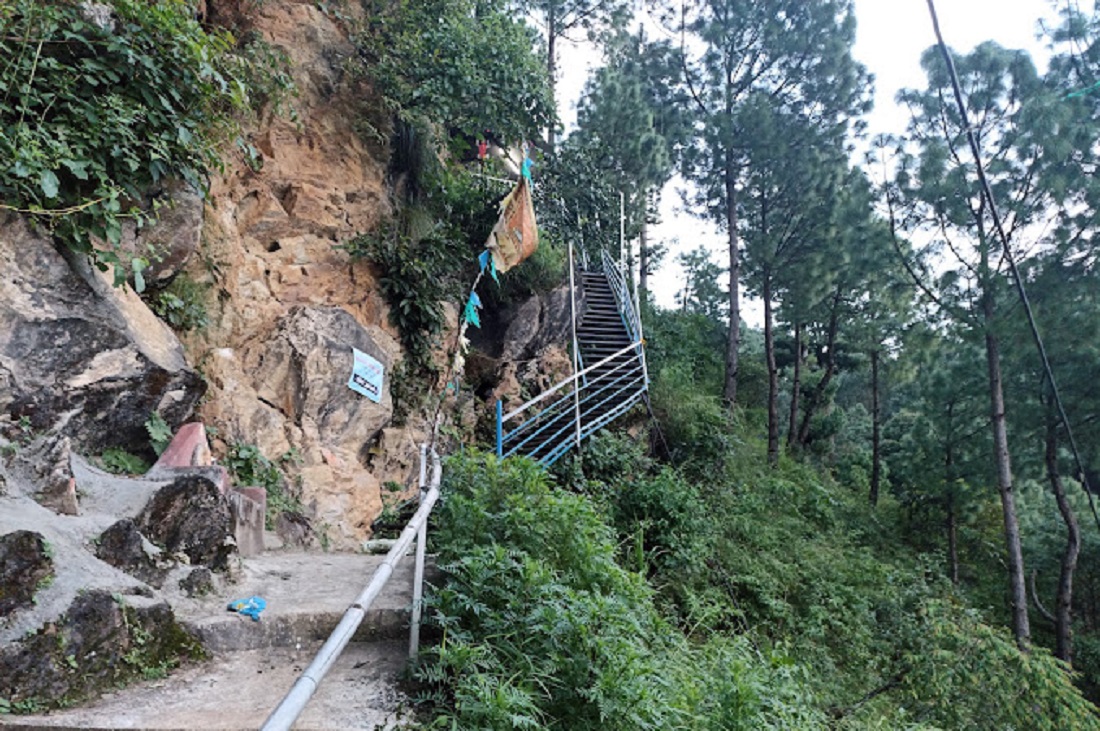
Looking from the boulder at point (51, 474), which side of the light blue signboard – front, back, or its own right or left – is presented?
right

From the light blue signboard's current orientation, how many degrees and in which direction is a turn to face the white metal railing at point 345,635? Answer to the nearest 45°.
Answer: approximately 45° to its right

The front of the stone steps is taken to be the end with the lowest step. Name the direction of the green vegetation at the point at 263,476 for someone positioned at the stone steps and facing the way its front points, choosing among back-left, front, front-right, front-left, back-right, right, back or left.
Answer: back

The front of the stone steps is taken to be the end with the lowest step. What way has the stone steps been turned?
toward the camera

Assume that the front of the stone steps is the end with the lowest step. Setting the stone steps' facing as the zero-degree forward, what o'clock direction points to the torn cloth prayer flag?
The torn cloth prayer flag is roughly at 7 o'clock from the stone steps.

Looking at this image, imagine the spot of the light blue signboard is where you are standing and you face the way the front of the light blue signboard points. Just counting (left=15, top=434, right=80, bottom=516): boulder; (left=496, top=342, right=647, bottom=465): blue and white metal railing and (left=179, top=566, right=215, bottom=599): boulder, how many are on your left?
1

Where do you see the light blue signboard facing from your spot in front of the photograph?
facing the viewer and to the right of the viewer

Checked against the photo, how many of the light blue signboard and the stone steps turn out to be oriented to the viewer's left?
0

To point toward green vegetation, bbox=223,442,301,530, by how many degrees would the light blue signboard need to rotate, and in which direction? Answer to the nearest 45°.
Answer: approximately 90° to its right

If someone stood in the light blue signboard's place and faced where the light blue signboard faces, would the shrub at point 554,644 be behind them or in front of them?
in front
